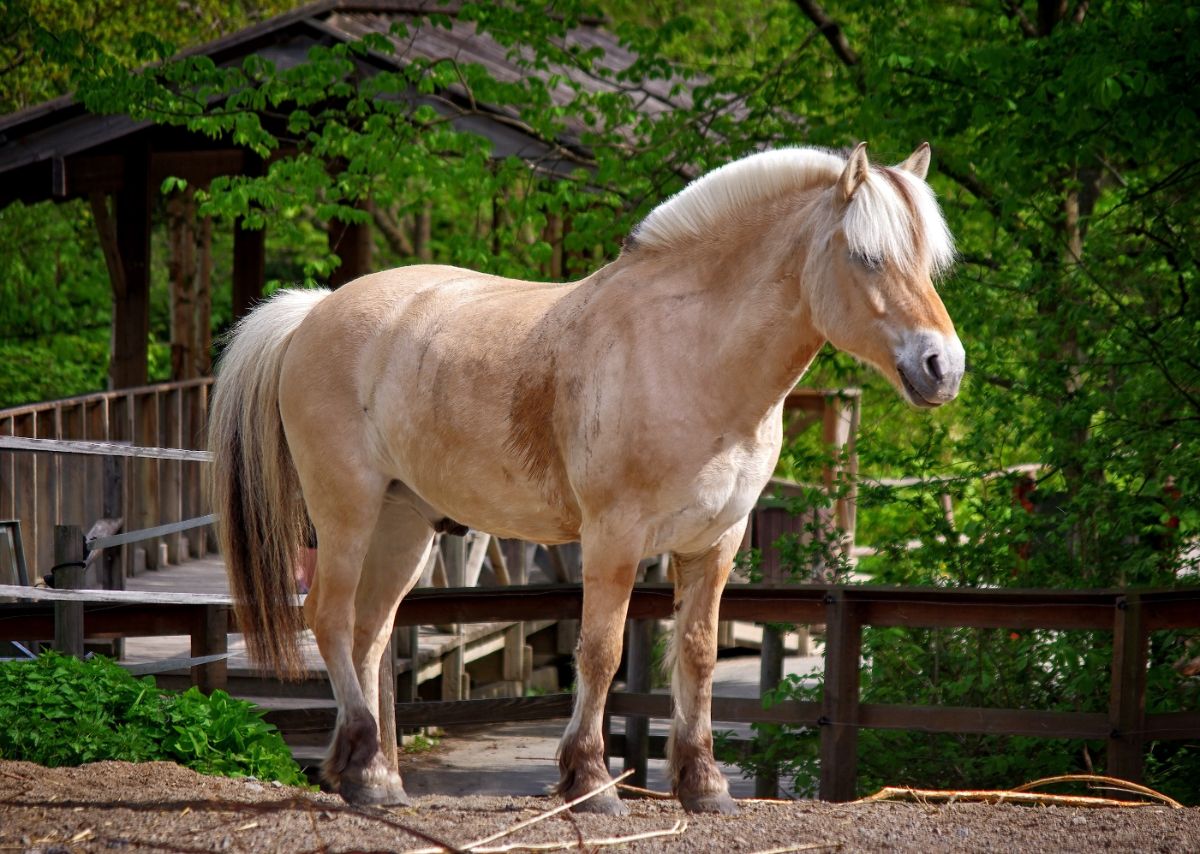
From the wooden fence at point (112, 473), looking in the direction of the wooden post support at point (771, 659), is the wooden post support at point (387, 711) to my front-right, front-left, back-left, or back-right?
front-right

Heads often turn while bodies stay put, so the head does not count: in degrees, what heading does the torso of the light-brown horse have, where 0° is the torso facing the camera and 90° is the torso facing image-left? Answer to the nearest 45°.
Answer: approximately 315°

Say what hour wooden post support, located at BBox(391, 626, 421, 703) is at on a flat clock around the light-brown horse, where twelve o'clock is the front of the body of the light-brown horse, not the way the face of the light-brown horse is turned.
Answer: The wooden post support is roughly at 7 o'clock from the light-brown horse.

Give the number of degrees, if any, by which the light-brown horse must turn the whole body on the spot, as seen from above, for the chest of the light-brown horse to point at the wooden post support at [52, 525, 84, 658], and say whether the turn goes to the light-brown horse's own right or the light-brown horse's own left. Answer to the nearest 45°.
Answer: approximately 180°
